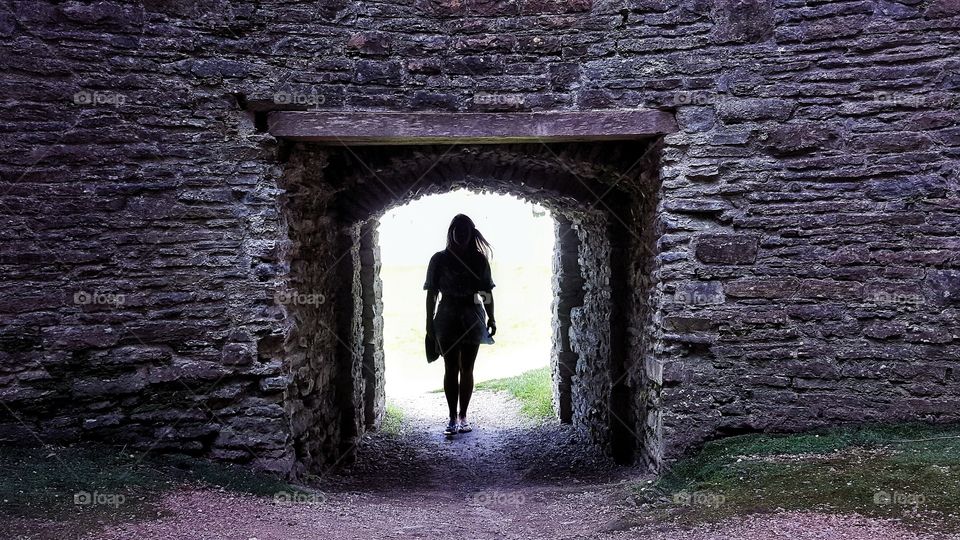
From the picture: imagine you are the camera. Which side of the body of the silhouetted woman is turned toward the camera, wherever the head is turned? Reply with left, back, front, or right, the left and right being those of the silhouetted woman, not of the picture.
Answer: front

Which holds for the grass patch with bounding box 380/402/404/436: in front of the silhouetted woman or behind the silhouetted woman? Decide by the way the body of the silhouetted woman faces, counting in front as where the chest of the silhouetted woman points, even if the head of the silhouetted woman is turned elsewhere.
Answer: behind
